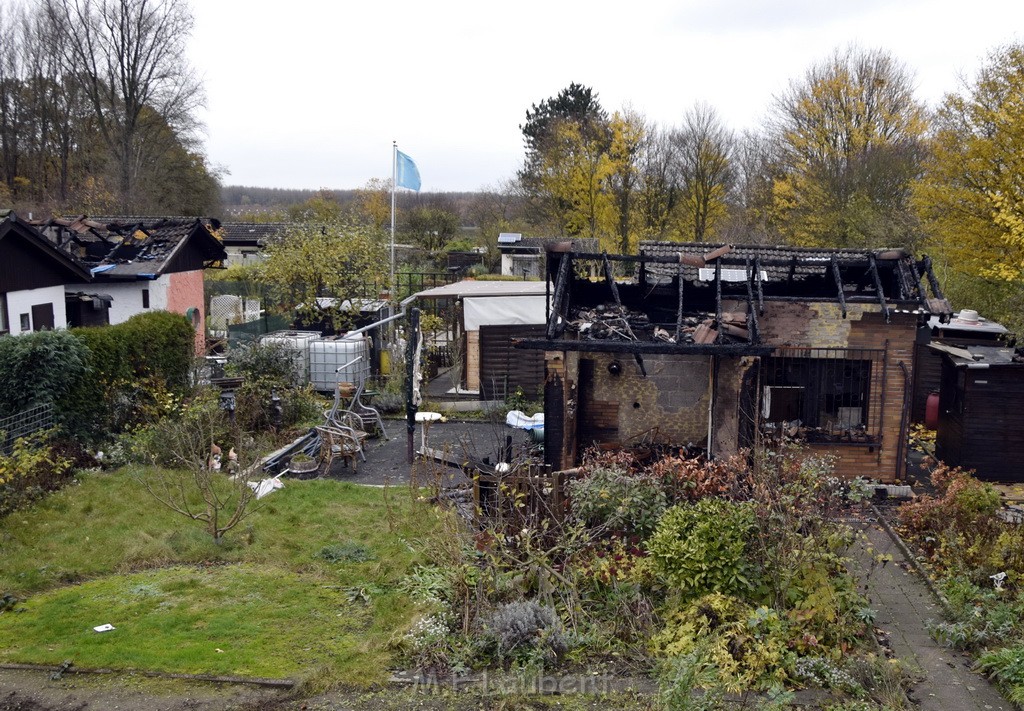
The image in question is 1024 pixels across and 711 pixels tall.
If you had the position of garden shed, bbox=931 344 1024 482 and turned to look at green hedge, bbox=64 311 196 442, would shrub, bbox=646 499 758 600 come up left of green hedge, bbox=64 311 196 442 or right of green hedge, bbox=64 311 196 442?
left

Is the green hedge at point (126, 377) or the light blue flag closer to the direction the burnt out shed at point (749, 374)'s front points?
the green hedge

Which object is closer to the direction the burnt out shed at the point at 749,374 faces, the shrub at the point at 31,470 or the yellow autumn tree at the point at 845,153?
the shrub

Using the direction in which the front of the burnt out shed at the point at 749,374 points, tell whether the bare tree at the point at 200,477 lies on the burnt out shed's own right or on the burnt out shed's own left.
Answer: on the burnt out shed's own right

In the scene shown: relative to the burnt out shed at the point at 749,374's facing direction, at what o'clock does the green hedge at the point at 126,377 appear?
The green hedge is roughly at 3 o'clock from the burnt out shed.

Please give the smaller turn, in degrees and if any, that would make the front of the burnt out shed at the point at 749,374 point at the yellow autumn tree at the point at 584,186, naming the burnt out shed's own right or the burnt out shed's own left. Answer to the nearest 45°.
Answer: approximately 180°

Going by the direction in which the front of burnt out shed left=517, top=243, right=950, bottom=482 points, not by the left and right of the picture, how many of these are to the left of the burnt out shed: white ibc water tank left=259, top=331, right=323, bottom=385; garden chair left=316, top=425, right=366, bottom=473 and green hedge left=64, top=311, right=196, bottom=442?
0

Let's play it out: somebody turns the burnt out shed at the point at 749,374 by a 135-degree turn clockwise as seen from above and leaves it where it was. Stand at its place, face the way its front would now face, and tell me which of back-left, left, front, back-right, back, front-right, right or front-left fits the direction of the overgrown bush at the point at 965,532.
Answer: back

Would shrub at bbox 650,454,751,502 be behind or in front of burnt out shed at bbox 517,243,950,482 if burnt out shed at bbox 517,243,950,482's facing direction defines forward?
in front

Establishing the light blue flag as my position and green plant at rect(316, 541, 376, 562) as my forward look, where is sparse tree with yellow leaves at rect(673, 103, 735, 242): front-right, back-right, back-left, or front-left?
back-left

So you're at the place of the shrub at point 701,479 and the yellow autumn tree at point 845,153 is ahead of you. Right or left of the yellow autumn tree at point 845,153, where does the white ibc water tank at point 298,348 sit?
left

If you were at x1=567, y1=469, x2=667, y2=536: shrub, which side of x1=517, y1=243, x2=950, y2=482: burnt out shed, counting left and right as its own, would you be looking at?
front

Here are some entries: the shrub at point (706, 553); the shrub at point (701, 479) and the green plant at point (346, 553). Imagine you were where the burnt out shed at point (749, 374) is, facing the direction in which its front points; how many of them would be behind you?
0

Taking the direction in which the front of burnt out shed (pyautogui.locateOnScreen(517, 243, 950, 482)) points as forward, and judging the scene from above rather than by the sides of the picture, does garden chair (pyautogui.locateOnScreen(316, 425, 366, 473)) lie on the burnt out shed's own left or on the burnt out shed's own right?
on the burnt out shed's own right

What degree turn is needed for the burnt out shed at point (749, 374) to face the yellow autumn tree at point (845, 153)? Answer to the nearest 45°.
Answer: approximately 180°

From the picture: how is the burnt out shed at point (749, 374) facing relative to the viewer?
toward the camera

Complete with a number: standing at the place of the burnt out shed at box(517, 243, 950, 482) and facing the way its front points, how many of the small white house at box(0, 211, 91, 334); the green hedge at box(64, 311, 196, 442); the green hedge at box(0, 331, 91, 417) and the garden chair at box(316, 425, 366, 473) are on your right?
4
